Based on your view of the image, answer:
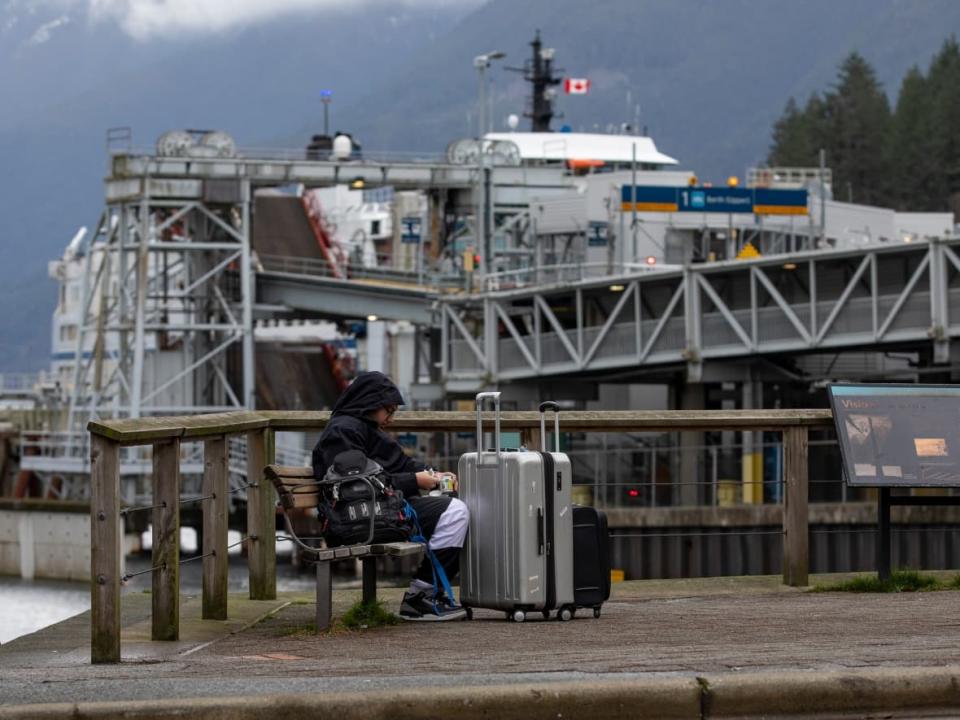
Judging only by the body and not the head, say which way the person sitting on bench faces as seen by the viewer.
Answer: to the viewer's right

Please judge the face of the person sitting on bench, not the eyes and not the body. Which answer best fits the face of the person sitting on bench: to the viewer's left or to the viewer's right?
to the viewer's right

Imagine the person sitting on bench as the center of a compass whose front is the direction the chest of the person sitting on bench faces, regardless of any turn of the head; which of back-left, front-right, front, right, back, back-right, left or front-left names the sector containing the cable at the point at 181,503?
back

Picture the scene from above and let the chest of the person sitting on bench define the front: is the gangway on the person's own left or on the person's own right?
on the person's own left

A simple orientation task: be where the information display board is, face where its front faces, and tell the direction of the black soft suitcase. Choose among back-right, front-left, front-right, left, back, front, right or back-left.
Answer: front-right

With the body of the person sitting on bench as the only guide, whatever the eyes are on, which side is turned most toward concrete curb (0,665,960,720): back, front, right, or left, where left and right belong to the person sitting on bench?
right

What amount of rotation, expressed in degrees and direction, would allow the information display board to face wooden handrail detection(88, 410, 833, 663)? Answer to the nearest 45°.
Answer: approximately 45° to its right

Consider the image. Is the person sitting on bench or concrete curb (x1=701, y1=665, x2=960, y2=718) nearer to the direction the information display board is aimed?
the concrete curb

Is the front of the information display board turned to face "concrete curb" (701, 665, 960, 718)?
yes

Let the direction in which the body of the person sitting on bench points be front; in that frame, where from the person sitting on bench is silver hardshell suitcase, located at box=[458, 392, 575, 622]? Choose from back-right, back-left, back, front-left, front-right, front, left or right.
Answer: front

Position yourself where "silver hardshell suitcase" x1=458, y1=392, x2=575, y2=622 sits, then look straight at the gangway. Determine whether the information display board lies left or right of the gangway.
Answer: right

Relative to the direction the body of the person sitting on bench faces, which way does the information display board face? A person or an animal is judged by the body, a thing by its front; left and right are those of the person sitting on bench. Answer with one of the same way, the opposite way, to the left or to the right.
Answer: to the right

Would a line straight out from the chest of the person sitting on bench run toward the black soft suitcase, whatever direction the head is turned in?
yes

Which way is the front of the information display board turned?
toward the camera
